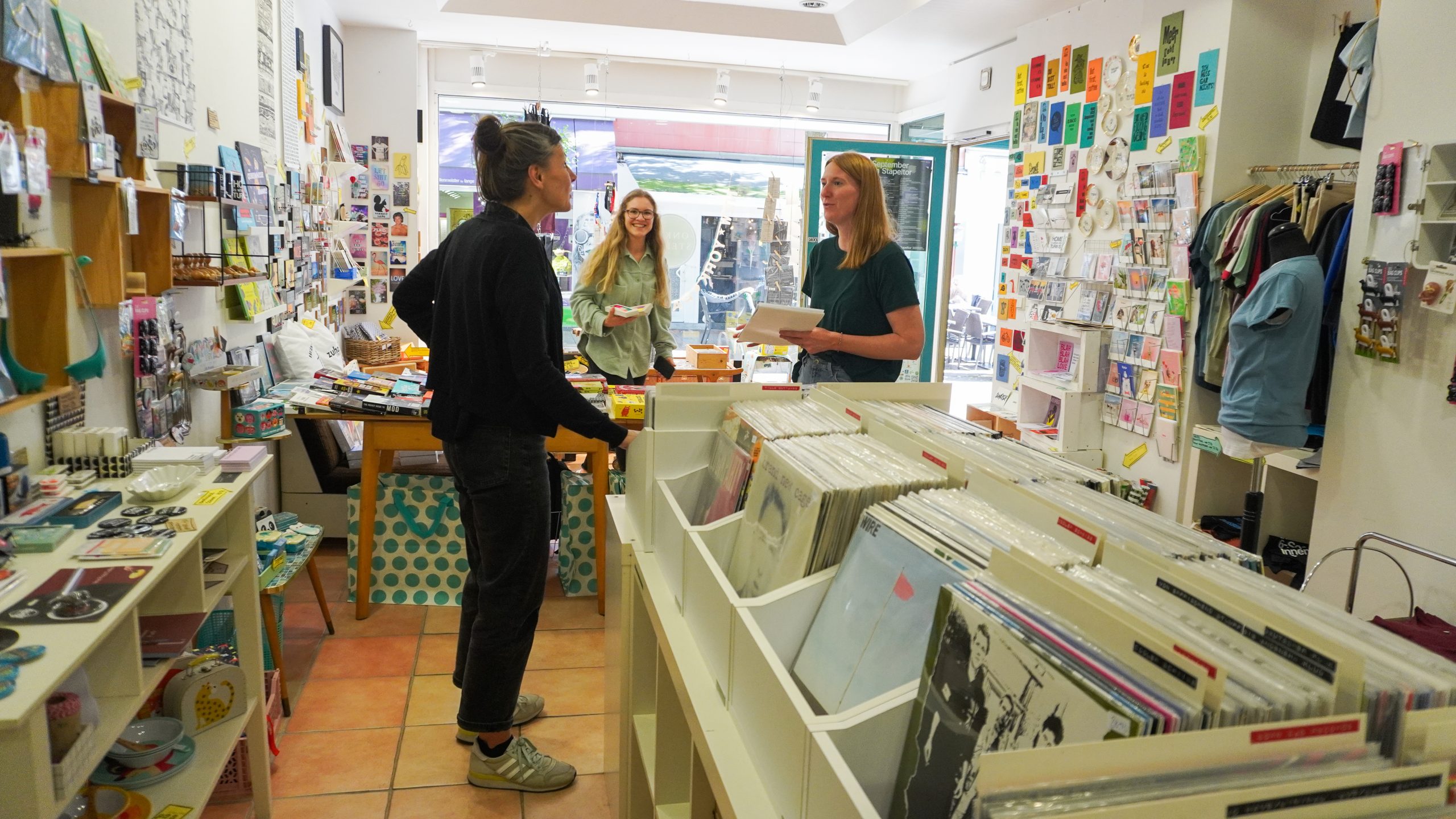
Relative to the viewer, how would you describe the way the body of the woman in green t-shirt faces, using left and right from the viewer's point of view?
facing the viewer and to the left of the viewer

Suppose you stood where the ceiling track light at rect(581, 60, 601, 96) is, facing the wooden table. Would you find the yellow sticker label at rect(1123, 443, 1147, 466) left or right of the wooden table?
left

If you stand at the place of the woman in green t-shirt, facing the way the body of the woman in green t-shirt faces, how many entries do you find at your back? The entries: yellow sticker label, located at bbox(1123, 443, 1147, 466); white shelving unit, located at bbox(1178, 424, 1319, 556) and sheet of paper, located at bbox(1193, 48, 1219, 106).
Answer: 3

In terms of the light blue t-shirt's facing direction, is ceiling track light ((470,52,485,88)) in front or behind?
in front

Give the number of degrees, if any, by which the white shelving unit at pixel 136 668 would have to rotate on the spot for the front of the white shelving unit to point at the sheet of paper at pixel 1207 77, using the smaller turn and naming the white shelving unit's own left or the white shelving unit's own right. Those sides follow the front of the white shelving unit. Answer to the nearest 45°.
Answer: approximately 45° to the white shelving unit's own left

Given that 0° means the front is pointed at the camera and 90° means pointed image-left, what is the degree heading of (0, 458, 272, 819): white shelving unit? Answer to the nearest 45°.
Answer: approximately 315°

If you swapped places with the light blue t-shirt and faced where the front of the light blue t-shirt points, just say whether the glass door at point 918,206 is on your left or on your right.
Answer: on your right

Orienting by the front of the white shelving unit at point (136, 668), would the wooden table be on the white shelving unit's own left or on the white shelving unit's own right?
on the white shelving unit's own left

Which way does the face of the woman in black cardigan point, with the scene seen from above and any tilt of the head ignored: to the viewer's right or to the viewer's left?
to the viewer's right

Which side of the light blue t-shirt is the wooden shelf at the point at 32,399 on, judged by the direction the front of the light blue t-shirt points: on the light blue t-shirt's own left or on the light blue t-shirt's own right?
on the light blue t-shirt's own left

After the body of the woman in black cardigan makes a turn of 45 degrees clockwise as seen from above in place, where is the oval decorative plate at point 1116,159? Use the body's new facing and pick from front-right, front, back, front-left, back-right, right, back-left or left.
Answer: front-left

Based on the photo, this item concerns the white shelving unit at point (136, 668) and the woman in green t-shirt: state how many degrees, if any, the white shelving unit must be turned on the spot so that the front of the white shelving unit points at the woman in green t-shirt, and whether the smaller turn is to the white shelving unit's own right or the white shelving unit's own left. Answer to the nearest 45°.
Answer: approximately 45° to the white shelving unit's own left

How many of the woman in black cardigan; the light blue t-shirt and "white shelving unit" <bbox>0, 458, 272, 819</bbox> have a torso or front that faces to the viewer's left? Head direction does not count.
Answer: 1

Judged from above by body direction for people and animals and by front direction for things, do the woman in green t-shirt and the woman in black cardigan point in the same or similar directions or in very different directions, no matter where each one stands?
very different directions

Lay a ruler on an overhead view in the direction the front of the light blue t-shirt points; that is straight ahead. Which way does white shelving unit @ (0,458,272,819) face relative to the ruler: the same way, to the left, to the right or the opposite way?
the opposite way
